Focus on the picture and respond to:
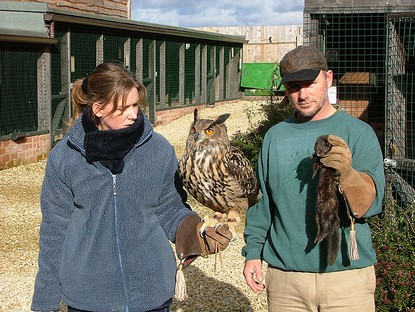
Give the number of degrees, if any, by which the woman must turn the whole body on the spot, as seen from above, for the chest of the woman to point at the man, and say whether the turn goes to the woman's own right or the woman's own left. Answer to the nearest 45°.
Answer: approximately 90° to the woman's own left

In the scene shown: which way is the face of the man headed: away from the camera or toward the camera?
toward the camera

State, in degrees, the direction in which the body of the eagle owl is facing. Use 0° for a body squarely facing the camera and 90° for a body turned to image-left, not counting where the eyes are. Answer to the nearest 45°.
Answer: approximately 45°

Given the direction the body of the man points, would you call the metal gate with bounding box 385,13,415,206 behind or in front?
behind

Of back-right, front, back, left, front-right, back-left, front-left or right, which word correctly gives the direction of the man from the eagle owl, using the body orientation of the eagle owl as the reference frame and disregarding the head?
left

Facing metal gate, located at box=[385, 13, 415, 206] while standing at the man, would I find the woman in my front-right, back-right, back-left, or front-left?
back-left

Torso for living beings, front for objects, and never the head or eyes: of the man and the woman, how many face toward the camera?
2

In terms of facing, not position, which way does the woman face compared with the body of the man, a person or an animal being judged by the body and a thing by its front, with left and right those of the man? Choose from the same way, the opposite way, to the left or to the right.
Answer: the same way

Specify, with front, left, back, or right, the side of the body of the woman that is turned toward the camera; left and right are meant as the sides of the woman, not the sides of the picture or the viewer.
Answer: front

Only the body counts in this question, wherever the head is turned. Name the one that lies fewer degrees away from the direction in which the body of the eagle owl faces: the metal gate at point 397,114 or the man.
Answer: the man

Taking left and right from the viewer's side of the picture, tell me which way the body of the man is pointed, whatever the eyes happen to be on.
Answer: facing the viewer
